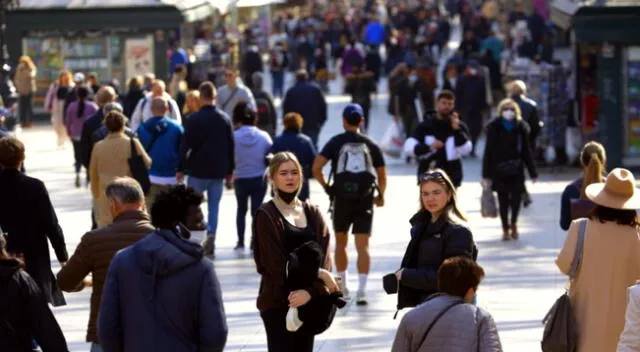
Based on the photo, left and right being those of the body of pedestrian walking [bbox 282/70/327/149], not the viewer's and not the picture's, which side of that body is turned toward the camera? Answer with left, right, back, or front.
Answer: back

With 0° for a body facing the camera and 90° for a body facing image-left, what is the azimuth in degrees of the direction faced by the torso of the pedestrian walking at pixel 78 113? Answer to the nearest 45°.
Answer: approximately 180°

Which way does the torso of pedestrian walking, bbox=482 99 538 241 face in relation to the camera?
toward the camera

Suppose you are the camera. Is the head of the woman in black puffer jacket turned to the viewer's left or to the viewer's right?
to the viewer's left

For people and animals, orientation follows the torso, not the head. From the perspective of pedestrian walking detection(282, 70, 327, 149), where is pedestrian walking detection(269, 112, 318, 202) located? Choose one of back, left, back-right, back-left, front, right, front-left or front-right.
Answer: back

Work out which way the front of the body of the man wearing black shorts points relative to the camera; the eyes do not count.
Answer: away from the camera

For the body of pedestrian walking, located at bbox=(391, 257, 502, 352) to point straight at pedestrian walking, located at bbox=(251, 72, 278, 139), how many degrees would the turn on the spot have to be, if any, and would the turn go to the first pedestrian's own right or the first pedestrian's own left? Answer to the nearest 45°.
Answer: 0° — they already face them

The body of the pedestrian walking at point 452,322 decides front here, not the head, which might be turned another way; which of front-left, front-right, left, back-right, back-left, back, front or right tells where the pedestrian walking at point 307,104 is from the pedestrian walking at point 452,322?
front

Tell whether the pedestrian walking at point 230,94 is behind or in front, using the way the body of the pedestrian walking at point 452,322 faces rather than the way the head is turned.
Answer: in front

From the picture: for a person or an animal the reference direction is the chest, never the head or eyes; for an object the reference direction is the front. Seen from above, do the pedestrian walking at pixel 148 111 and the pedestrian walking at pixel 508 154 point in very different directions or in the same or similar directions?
very different directions

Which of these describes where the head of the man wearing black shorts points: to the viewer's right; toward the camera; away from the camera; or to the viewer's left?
away from the camera

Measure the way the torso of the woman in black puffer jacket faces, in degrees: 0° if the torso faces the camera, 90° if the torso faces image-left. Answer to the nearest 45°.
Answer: approximately 45°

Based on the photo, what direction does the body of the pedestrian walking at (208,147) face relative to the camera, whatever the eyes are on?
away from the camera

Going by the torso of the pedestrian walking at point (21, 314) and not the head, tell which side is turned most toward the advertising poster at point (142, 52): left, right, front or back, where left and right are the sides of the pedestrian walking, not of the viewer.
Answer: front

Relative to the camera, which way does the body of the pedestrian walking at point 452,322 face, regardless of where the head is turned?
away from the camera

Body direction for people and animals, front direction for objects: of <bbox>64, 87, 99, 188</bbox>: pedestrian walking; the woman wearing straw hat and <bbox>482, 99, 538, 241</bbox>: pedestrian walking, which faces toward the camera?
<bbox>482, 99, 538, 241</bbox>: pedestrian walking

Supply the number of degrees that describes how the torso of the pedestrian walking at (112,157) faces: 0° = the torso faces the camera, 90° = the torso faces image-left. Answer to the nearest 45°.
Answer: approximately 180°

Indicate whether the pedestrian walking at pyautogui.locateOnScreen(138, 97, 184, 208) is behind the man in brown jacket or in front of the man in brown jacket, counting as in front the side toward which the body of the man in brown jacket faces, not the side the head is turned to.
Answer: in front
